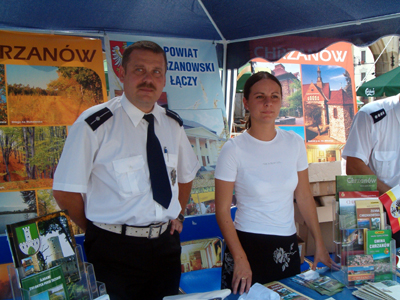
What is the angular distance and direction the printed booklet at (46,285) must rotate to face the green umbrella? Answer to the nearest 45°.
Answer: approximately 135° to its left

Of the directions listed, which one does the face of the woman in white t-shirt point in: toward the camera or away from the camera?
toward the camera

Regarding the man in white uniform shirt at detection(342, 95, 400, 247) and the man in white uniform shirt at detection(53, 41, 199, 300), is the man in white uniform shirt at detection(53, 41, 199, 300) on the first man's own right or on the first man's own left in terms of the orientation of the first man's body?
on the first man's own right

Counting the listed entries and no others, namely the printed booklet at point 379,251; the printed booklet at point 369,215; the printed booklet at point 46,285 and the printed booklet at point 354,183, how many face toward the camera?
4

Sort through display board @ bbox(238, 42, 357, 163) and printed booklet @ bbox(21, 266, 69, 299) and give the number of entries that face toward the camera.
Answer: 2

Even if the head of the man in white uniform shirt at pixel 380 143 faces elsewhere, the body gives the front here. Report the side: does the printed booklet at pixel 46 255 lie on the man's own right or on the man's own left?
on the man's own right

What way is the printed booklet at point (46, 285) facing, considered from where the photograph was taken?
facing the viewer

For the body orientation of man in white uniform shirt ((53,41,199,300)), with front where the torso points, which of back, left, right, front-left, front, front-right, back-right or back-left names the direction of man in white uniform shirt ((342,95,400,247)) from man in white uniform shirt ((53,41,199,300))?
front-left

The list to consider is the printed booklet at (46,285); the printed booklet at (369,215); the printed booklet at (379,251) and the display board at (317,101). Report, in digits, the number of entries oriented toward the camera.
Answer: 4

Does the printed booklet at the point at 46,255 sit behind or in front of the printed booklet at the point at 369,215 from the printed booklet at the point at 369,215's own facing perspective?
in front

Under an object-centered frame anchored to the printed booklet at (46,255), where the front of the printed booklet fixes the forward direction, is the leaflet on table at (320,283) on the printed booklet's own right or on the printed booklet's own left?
on the printed booklet's own left

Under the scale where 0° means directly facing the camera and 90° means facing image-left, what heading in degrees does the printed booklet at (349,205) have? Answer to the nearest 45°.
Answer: approximately 0°

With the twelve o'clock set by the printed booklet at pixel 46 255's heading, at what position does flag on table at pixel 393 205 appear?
The flag on table is roughly at 9 o'clock from the printed booklet.

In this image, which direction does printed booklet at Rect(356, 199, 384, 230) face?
toward the camera

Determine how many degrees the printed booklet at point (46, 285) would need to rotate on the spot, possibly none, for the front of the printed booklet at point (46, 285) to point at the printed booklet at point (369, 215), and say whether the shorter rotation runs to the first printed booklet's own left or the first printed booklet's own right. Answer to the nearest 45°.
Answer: approximately 90° to the first printed booklet's own left
